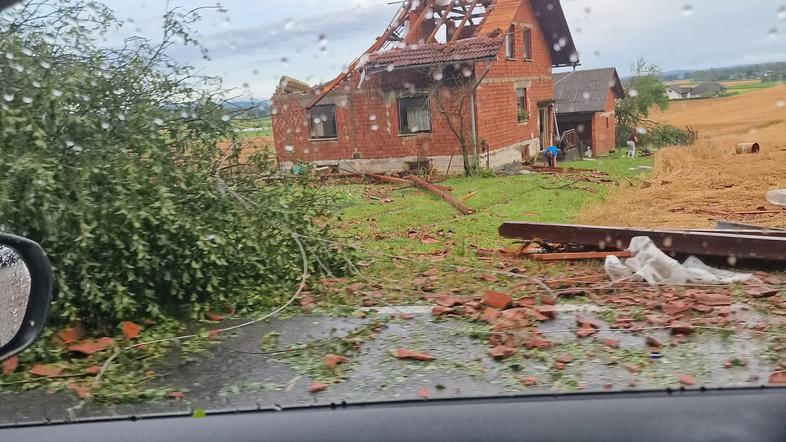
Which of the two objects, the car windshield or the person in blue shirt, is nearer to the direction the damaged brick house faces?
the car windshield

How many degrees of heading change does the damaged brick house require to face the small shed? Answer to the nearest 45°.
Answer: approximately 90° to its left

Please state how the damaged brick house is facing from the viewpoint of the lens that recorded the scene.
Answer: facing the viewer and to the right of the viewer

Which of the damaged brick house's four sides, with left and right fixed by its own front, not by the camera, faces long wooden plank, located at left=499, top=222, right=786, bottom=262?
right
